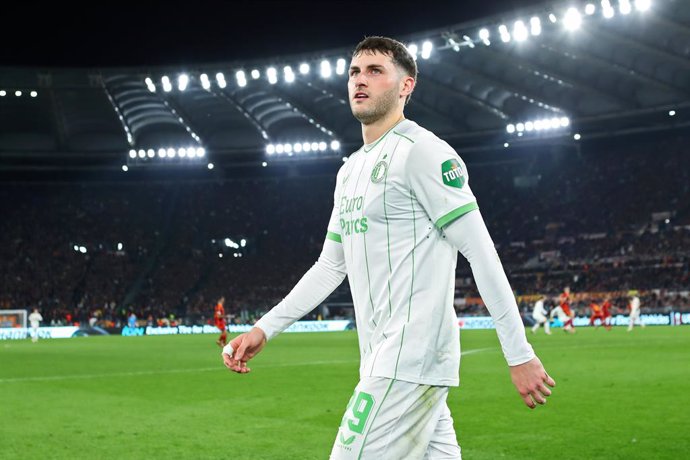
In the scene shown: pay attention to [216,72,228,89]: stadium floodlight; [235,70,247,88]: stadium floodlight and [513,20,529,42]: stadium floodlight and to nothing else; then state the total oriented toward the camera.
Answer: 3

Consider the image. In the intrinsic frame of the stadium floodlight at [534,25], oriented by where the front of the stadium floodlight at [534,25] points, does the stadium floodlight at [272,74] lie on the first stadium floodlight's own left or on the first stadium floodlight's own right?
on the first stadium floodlight's own right

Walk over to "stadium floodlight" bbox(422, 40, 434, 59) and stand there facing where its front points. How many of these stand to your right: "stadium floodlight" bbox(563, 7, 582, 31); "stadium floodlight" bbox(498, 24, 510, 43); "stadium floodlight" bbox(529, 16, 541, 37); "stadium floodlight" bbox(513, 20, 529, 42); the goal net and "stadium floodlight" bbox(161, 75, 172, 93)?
2

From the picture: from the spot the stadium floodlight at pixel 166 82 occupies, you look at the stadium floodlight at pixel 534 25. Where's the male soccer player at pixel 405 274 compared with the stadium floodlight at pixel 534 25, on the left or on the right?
right

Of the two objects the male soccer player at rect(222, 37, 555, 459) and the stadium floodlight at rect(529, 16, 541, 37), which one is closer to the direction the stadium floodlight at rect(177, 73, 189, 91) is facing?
the male soccer player

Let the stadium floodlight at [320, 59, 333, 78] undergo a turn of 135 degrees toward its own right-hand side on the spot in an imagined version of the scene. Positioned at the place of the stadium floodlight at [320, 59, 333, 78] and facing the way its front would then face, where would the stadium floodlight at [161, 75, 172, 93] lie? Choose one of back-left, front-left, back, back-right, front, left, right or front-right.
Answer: front-left

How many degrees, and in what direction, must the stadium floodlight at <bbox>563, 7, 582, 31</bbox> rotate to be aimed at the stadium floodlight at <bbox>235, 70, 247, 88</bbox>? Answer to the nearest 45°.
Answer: approximately 90° to its right

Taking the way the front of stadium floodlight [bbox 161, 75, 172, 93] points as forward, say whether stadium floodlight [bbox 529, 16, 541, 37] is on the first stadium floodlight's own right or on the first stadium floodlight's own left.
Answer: on the first stadium floodlight's own left
